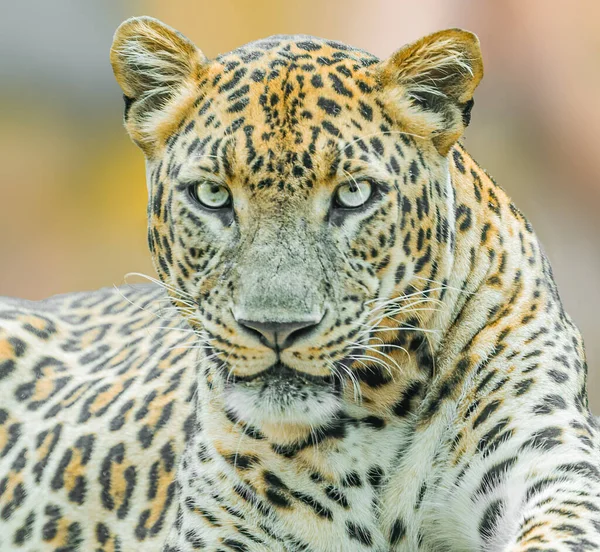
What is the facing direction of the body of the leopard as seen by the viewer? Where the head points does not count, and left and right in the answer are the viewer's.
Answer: facing the viewer and to the right of the viewer
